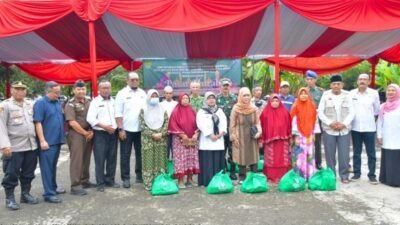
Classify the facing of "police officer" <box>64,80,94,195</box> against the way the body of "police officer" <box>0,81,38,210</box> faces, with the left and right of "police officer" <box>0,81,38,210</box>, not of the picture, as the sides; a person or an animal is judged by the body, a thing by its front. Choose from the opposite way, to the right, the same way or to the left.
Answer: the same way

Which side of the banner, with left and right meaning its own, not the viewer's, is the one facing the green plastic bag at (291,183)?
front

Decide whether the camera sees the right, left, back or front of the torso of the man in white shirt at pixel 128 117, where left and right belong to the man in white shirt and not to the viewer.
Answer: front

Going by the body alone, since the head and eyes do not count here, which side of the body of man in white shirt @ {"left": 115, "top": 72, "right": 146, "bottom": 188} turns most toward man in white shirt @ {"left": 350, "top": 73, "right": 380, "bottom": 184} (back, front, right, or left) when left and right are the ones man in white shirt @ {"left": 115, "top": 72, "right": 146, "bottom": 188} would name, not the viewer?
left

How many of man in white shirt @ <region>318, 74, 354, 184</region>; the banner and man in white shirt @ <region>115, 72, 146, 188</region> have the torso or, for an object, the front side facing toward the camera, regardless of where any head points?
3

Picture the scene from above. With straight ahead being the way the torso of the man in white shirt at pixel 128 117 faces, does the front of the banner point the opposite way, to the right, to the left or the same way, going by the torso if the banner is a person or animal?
the same way

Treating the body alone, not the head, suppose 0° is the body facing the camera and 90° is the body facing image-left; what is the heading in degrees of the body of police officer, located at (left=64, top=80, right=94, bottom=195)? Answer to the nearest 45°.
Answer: approximately 315°

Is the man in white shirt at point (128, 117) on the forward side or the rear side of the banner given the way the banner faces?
on the forward side

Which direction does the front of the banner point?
toward the camera

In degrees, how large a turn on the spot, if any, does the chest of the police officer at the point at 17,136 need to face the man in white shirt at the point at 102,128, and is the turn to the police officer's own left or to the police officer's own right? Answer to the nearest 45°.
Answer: approximately 45° to the police officer's own left

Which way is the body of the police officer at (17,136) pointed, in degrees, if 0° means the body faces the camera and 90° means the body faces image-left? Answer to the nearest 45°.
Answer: approximately 315°

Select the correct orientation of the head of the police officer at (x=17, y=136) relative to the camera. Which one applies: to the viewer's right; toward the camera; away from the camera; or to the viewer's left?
toward the camera
